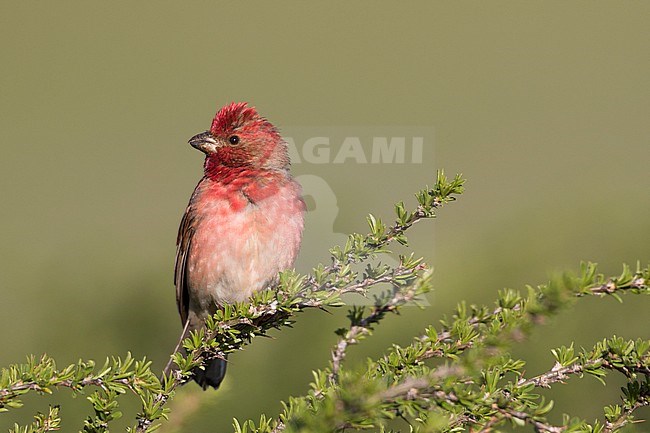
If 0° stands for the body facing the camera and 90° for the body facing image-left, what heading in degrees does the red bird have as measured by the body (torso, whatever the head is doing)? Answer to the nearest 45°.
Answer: approximately 315°
